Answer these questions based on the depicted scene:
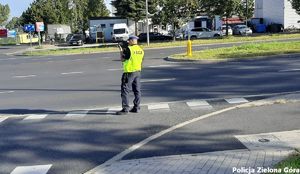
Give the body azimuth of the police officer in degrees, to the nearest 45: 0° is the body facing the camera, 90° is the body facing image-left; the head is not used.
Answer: approximately 135°

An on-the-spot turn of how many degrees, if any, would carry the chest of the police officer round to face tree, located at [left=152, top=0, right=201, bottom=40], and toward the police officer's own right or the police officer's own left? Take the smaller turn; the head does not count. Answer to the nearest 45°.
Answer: approximately 45° to the police officer's own right
